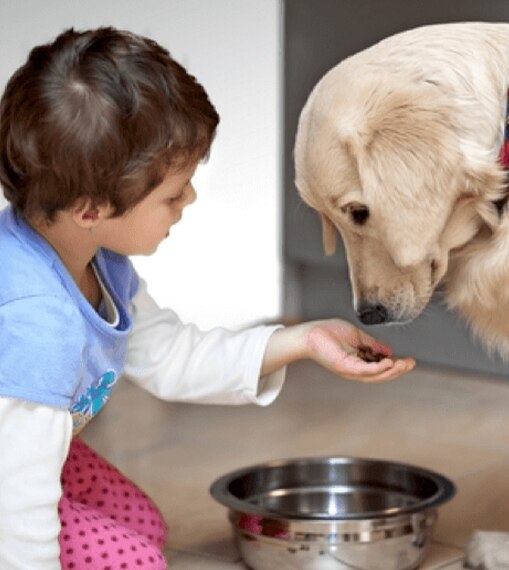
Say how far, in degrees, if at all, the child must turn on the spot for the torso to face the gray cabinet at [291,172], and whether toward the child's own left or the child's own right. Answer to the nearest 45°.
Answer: approximately 90° to the child's own left

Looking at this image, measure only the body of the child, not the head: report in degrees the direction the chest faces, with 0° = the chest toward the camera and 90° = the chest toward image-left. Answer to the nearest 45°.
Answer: approximately 270°
